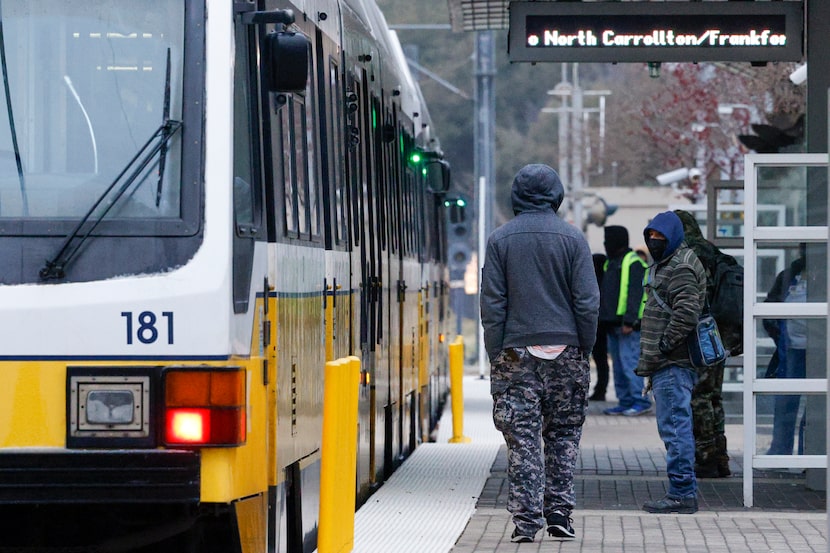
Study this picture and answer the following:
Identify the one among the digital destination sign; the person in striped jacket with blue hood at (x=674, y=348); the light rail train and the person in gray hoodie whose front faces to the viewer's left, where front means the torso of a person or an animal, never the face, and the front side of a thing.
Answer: the person in striped jacket with blue hood

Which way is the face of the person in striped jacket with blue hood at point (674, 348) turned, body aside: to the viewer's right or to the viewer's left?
to the viewer's left

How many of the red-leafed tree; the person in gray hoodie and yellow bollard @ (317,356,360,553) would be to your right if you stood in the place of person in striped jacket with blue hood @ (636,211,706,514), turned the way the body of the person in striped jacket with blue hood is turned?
1

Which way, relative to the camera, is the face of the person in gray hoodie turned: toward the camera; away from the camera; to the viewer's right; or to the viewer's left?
away from the camera

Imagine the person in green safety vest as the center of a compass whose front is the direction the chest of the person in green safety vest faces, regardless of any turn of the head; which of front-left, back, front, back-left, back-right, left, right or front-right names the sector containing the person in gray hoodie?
front-left

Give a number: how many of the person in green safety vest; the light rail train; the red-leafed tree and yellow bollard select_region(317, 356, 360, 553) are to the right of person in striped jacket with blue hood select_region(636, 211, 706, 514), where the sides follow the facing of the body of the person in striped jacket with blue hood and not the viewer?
2

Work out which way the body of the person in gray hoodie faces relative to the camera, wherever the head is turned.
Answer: away from the camera

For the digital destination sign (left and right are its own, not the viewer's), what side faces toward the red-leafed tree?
back

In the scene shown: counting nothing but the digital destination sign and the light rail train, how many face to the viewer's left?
0

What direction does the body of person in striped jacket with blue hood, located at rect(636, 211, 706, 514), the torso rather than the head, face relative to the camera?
to the viewer's left
